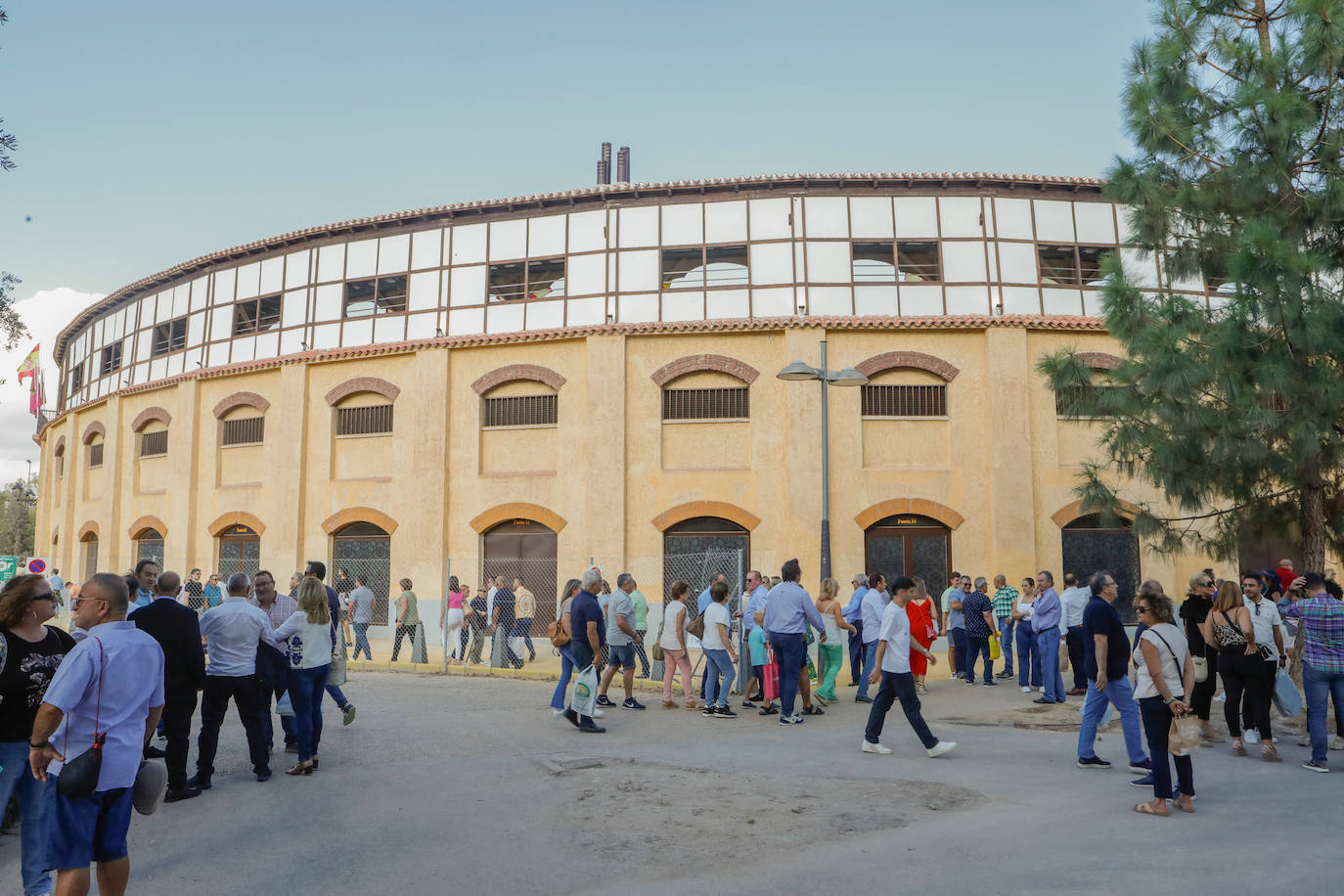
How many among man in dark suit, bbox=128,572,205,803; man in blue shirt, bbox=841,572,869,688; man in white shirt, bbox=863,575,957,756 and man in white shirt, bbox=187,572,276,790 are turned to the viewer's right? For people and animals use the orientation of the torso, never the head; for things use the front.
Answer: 1

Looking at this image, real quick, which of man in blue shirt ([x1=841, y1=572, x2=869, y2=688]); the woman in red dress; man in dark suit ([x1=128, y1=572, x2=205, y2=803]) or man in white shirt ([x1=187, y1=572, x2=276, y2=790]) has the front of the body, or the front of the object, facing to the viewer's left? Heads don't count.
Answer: the man in blue shirt

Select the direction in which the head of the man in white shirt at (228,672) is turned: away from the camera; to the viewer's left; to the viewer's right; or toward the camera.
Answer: away from the camera

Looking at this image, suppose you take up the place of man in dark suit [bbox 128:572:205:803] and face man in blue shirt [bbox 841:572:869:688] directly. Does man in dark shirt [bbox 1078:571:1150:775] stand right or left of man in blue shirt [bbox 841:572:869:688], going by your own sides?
right

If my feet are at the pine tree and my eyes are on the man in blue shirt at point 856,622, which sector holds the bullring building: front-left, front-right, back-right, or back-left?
front-right

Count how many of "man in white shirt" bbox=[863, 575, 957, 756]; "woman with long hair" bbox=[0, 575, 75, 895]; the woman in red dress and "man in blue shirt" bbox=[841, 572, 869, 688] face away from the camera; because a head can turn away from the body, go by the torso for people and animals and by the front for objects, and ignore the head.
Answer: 1

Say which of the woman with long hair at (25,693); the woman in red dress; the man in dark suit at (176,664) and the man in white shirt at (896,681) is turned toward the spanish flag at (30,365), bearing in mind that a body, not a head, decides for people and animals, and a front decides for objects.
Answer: the man in dark suit

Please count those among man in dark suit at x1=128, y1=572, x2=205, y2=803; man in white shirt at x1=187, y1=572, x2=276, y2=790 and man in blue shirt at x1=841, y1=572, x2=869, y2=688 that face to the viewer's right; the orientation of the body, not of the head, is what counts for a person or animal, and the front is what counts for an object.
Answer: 0

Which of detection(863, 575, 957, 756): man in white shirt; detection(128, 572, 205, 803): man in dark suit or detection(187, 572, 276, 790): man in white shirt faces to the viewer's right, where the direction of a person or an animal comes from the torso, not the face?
detection(863, 575, 957, 756): man in white shirt

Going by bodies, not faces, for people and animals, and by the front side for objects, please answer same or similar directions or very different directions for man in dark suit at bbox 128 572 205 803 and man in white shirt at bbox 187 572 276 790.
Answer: same or similar directions

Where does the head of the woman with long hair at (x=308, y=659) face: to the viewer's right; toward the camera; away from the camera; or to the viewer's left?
away from the camera

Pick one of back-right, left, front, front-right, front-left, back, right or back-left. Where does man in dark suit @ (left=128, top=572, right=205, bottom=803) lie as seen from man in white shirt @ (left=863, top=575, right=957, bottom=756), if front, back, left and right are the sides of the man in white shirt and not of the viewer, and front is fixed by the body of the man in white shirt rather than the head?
back-right

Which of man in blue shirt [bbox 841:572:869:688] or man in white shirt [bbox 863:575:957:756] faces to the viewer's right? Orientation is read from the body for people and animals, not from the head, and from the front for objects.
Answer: the man in white shirt
